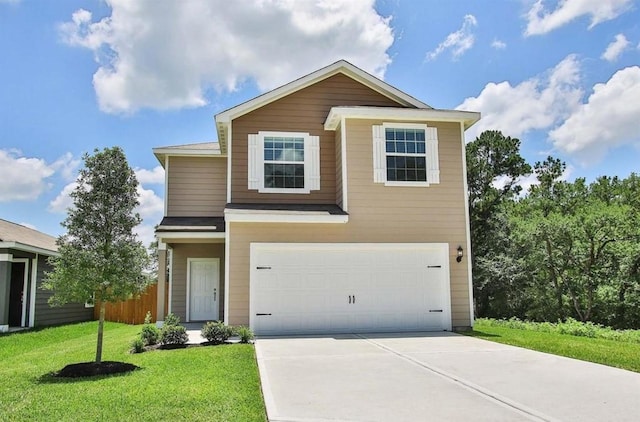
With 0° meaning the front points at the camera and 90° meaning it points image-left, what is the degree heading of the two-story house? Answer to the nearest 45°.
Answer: approximately 0°

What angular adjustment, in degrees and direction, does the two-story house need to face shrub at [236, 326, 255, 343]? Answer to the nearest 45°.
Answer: approximately 45° to its right

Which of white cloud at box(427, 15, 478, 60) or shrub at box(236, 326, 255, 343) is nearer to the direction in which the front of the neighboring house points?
the shrub

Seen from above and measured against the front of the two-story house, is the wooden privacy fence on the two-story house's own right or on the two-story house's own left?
on the two-story house's own right

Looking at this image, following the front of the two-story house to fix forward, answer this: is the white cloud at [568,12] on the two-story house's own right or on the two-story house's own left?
on the two-story house's own left

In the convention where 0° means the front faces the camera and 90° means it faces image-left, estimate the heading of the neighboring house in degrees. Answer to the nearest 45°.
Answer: approximately 45°

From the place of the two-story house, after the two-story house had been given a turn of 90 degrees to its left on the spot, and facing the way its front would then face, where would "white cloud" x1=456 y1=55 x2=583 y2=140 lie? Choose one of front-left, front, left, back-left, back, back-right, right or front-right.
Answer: front-left

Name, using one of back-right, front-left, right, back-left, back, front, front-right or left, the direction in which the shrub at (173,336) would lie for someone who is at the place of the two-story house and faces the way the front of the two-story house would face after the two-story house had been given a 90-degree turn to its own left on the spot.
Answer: back-right

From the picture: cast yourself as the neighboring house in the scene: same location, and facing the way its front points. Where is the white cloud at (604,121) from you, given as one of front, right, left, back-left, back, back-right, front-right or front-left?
back-left

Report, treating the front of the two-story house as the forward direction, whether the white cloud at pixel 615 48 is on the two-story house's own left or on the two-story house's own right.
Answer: on the two-story house's own left

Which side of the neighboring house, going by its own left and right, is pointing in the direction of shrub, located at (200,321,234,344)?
left

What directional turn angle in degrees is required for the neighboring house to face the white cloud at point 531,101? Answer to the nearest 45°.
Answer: approximately 135° to its left

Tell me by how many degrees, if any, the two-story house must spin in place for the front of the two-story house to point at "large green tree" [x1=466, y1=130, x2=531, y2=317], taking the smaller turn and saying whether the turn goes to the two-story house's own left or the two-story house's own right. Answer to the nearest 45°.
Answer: approximately 135° to the two-story house's own left
